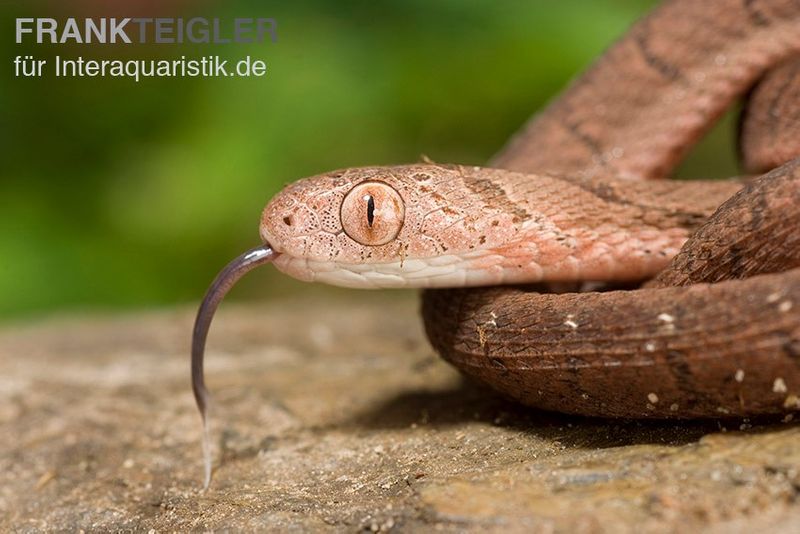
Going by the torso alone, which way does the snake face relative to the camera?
to the viewer's left
